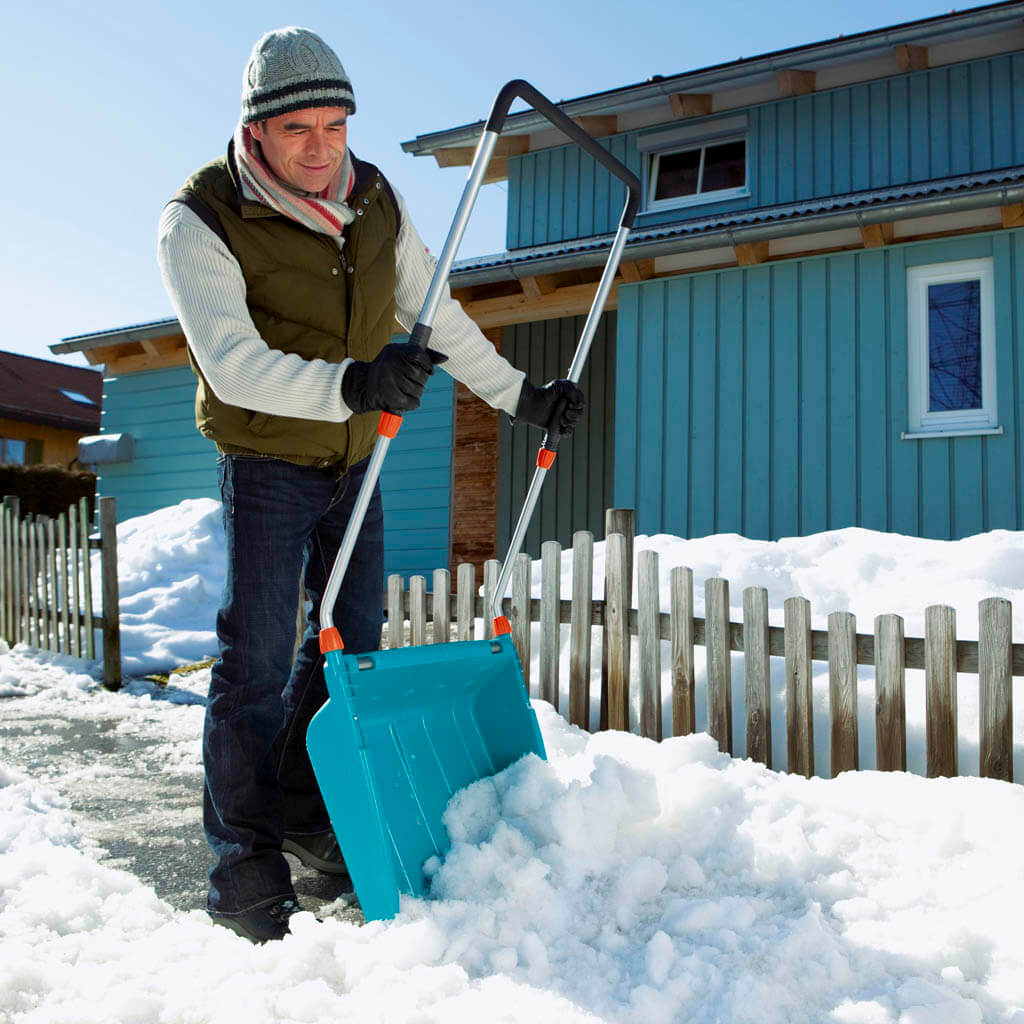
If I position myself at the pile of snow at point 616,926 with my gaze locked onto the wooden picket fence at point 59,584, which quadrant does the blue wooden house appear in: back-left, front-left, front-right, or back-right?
front-right

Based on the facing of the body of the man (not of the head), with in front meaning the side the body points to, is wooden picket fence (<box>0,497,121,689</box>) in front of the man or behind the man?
behind

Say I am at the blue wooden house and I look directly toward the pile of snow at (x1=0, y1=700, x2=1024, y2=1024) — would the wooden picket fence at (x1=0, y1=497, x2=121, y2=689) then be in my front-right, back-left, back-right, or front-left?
front-right

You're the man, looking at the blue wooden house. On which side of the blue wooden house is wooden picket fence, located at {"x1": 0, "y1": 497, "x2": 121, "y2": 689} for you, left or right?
left

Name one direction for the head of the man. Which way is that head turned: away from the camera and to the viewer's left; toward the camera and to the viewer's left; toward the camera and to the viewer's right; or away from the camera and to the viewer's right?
toward the camera and to the viewer's right

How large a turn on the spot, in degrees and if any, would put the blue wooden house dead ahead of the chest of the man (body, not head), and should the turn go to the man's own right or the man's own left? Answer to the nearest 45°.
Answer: approximately 90° to the man's own left

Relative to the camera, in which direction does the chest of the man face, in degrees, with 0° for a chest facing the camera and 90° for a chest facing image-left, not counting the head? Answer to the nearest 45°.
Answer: approximately 315°

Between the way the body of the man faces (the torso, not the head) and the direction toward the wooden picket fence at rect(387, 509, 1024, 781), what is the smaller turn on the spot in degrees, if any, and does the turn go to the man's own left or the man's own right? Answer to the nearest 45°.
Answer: approximately 90° to the man's own left
